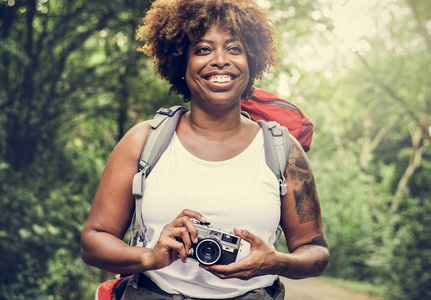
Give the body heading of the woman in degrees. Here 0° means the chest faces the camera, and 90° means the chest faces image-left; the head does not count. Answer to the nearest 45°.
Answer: approximately 0°

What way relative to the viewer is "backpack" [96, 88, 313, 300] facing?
away from the camera
